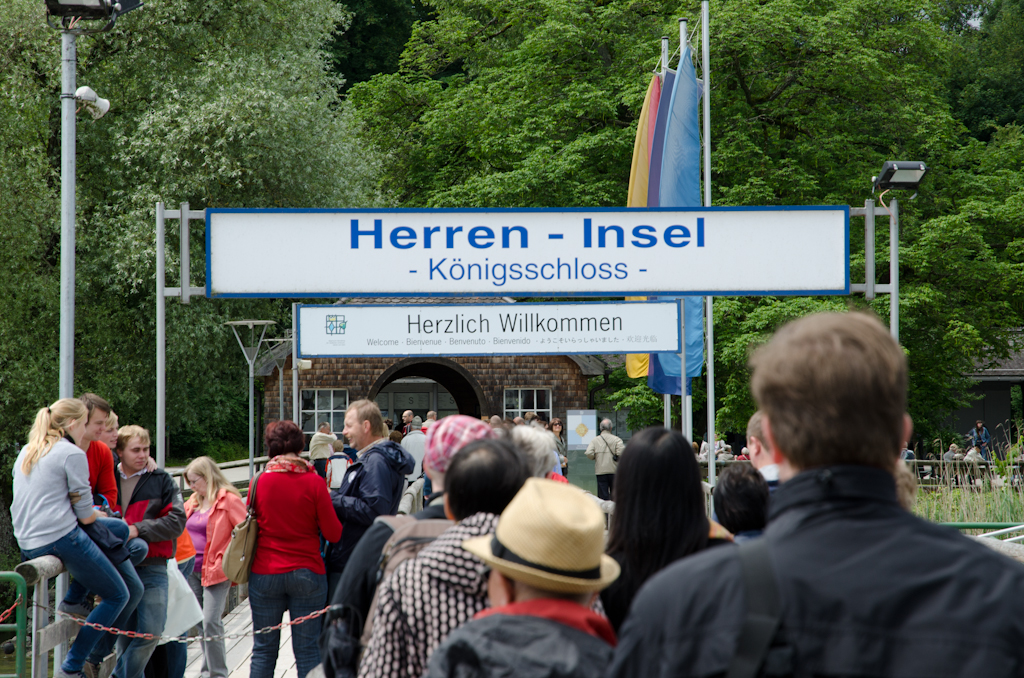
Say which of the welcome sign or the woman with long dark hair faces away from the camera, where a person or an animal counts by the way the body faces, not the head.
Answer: the woman with long dark hair

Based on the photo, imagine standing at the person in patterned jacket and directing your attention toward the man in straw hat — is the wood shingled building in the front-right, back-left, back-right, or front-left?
back-left

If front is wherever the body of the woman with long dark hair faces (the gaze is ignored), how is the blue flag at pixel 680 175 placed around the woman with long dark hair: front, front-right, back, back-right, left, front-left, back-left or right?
front

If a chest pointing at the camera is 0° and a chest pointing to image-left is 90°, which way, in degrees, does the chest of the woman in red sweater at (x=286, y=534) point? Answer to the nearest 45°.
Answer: approximately 180°

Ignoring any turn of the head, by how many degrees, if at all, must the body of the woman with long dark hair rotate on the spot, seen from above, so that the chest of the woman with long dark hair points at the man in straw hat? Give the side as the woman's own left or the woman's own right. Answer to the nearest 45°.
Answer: approximately 180°

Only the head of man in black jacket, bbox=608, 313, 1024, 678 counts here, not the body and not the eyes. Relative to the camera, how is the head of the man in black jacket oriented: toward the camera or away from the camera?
away from the camera

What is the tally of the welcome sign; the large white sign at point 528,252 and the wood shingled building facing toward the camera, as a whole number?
3

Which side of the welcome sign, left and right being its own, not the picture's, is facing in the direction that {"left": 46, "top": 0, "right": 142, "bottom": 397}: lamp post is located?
right

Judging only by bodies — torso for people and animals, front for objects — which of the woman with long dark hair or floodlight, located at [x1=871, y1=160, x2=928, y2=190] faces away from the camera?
the woman with long dark hair

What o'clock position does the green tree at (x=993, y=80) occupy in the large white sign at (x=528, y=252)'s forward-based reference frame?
The green tree is roughly at 7 o'clock from the large white sign.

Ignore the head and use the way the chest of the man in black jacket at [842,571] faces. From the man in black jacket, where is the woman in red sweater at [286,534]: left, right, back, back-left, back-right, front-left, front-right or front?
front-left
